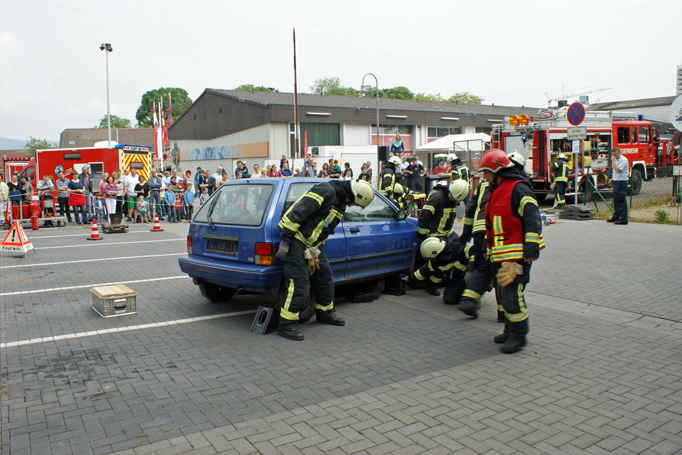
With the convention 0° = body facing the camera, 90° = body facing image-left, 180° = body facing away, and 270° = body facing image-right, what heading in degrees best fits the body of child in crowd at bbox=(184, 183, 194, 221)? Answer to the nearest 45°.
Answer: approximately 0°

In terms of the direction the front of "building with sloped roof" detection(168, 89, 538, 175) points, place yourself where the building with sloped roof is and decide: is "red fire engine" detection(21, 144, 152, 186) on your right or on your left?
on your right

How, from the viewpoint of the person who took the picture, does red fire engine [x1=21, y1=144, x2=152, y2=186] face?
facing away from the viewer and to the left of the viewer

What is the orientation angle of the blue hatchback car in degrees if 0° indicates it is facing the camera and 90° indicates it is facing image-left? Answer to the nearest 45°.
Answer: approximately 225°

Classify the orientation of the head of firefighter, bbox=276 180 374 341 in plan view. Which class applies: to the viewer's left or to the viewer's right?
to the viewer's right

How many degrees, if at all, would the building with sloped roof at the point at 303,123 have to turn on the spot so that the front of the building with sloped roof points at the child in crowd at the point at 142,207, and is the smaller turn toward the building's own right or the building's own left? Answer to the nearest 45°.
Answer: approximately 45° to the building's own right

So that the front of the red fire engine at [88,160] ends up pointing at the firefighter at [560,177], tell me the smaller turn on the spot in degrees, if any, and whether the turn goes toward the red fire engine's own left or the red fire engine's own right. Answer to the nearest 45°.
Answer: approximately 180°

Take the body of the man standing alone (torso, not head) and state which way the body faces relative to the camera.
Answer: to the viewer's left
